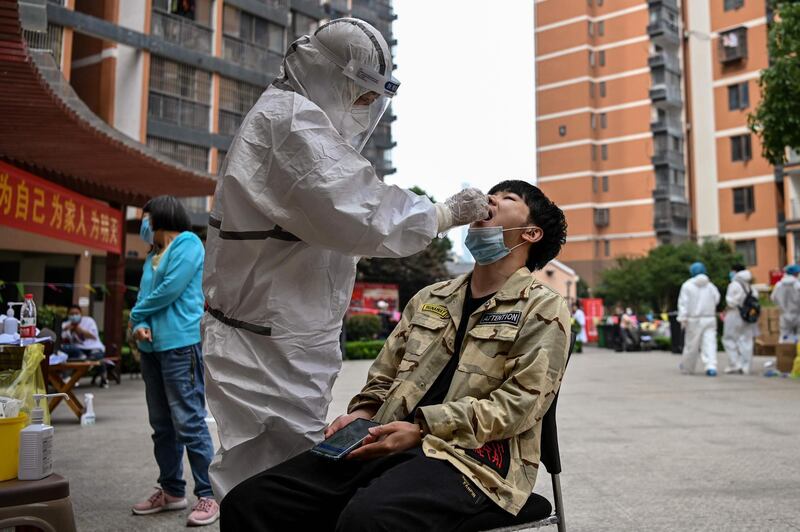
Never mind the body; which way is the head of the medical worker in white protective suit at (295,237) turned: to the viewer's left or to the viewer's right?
to the viewer's right

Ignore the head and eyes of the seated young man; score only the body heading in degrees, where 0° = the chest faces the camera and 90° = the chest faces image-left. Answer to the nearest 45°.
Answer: approximately 45°

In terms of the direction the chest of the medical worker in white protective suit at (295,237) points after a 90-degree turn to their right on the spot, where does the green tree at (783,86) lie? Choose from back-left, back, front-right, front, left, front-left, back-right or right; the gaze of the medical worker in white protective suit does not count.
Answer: back-left

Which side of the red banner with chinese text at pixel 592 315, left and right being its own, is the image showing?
front

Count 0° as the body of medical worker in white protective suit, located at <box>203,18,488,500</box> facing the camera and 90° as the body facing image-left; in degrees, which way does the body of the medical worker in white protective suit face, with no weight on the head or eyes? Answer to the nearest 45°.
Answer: approximately 270°

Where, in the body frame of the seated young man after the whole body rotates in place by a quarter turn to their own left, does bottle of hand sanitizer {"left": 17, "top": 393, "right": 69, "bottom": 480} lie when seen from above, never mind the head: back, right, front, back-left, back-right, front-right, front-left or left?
back-right

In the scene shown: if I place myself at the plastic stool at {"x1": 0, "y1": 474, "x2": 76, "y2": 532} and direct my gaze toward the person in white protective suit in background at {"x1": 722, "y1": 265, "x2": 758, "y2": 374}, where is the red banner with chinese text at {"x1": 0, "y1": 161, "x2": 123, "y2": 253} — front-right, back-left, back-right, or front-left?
front-left

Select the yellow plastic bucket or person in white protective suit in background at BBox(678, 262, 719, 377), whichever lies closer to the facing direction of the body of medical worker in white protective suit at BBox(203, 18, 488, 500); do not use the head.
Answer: the person in white protective suit in background

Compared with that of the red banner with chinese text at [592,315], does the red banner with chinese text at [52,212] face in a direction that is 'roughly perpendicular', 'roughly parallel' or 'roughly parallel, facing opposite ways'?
roughly perpendicular

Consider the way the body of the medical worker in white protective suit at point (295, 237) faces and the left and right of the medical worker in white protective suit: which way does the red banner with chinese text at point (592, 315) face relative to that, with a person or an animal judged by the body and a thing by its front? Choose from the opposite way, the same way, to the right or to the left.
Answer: to the right

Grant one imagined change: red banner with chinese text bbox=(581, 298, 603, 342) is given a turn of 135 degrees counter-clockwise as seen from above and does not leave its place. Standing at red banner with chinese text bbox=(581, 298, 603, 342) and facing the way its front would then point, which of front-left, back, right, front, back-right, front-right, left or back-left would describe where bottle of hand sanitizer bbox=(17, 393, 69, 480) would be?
back-right
